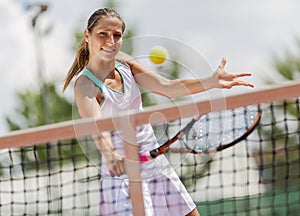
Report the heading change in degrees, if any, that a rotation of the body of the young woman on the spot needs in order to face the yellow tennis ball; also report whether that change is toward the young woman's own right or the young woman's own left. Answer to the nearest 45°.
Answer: approximately 90° to the young woman's own left

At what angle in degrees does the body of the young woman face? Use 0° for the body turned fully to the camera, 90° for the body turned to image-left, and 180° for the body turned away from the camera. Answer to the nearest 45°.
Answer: approximately 315°
